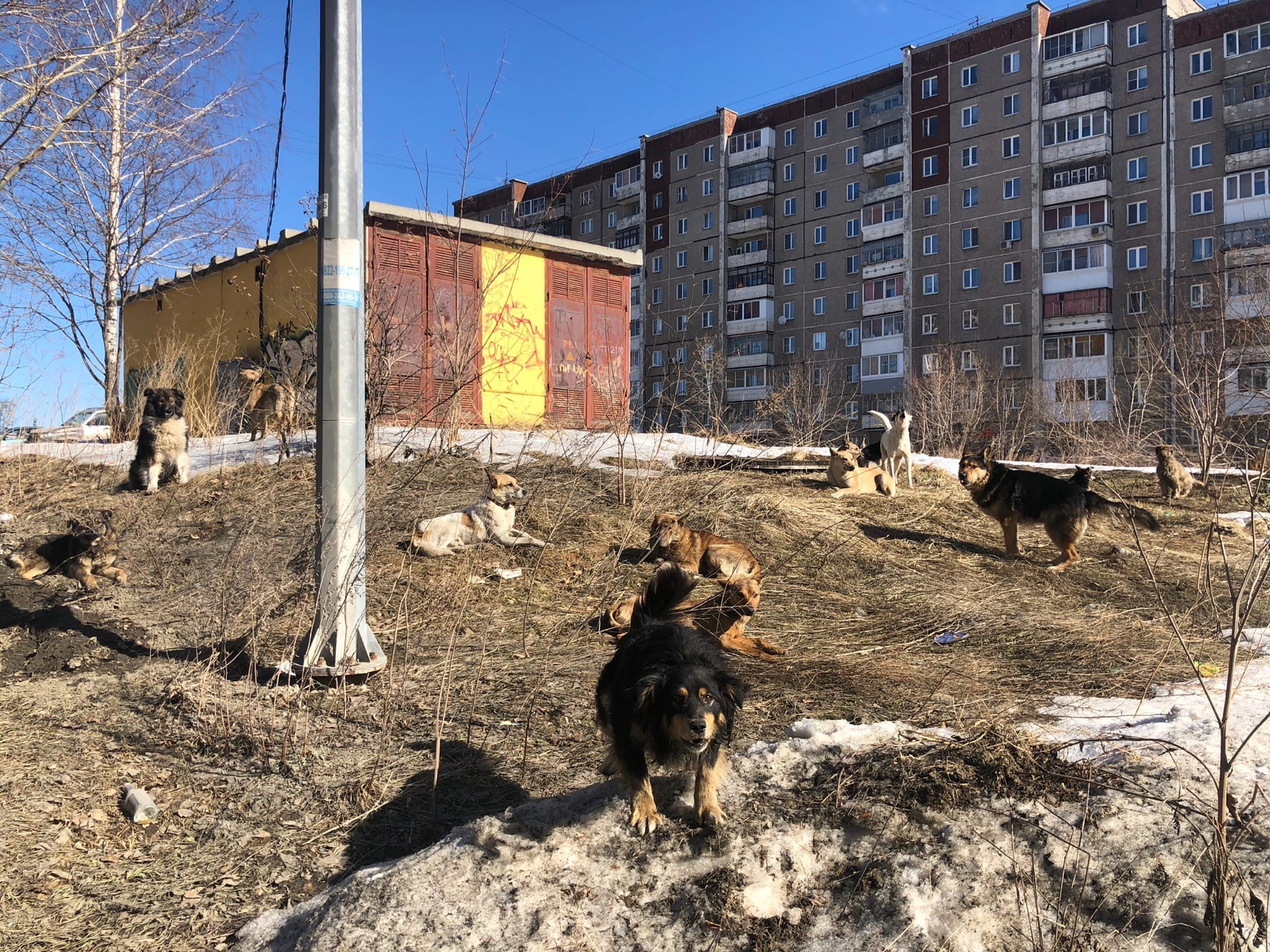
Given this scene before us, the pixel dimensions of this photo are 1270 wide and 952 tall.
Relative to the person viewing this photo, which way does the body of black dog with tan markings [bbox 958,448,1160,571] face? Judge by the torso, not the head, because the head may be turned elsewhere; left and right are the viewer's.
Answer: facing to the left of the viewer

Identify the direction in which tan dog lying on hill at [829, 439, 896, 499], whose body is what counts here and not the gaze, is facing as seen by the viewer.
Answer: to the viewer's left

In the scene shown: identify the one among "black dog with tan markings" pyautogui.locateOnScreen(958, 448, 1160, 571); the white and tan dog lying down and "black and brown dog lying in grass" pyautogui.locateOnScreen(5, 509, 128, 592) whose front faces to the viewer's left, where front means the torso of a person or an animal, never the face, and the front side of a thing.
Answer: the black dog with tan markings

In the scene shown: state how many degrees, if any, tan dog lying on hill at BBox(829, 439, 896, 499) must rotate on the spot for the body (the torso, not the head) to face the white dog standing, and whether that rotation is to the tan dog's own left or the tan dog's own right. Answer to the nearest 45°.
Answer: approximately 135° to the tan dog's own right

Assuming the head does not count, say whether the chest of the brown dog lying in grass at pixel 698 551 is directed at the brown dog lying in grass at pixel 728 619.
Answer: no

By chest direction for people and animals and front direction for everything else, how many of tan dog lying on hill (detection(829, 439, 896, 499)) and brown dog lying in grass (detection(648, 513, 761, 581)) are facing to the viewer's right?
0

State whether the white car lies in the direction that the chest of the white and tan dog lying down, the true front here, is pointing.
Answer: no

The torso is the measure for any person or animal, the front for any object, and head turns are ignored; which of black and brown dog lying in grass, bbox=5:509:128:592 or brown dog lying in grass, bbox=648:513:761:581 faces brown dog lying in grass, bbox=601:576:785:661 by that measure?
black and brown dog lying in grass, bbox=5:509:128:592

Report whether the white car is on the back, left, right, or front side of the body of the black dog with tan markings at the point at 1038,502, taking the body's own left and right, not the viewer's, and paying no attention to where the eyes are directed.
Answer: front

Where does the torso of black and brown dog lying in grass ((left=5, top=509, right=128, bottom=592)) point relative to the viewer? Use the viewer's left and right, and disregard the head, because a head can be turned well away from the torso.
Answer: facing the viewer and to the right of the viewer

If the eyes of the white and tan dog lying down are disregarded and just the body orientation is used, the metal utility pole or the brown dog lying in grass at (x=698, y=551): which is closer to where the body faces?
the brown dog lying in grass

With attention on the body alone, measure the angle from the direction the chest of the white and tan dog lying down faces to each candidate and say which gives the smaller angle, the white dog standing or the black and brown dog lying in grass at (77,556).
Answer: the white dog standing

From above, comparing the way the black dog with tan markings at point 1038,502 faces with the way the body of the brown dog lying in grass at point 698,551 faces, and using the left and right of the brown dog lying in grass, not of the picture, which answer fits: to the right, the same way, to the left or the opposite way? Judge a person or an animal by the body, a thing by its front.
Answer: the same way

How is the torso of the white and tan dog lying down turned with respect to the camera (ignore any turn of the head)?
to the viewer's right

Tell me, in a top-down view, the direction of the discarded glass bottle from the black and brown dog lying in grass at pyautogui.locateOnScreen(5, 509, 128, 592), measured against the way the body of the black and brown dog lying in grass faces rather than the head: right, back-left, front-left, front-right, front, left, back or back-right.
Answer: front-right

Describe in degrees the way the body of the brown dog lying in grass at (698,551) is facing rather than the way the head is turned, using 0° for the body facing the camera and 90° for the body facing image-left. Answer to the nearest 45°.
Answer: approximately 90°
